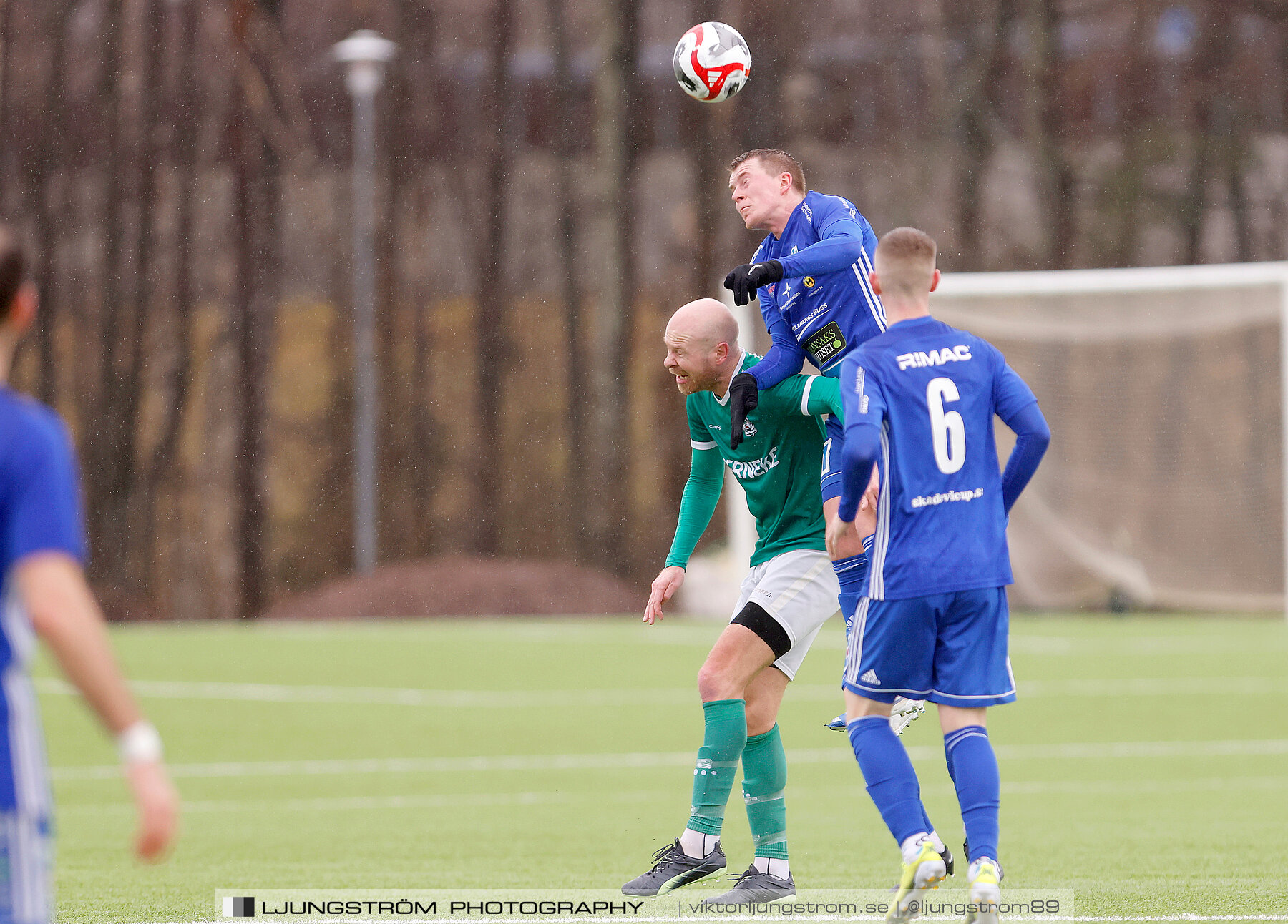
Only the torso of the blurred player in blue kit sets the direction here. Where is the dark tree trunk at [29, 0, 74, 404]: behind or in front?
in front

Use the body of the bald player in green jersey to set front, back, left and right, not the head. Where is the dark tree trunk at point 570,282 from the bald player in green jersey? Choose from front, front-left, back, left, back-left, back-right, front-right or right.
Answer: back-right

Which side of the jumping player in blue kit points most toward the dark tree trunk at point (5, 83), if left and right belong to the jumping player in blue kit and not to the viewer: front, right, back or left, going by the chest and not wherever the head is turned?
right

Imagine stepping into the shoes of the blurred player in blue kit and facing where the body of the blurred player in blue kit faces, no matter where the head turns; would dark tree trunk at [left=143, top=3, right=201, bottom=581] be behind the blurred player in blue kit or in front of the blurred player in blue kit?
in front

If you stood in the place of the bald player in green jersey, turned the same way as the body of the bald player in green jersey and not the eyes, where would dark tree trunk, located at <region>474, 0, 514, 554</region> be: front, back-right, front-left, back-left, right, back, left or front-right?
back-right

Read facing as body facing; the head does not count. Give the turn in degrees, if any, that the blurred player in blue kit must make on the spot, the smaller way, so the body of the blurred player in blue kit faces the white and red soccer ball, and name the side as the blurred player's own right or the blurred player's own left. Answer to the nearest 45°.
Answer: approximately 45° to the blurred player's own right

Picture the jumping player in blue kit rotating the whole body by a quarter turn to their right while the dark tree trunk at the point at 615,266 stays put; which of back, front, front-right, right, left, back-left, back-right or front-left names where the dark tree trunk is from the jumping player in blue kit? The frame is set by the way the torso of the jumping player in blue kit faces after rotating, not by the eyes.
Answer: front-right

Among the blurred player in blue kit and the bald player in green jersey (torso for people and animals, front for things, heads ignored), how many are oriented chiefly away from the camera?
1

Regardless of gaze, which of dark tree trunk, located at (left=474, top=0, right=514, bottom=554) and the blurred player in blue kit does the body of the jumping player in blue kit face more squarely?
the blurred player in blue kit

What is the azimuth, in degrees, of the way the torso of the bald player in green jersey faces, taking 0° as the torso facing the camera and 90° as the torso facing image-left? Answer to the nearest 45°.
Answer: approximately 45°

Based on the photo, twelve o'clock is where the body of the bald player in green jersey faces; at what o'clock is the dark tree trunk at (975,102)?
The dark tree trunk is roughly at 5 o'clock from the bald player in green jersey.

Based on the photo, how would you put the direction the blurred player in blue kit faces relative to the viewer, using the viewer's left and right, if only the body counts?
facing away from the viewer

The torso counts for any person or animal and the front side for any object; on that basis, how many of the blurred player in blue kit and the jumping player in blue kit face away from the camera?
1

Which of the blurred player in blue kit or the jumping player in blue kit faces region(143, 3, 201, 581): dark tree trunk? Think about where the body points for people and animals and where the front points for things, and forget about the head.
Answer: the blurred player in blue kit

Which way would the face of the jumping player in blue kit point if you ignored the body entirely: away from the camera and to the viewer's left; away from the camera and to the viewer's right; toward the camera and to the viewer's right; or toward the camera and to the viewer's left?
toward the camera and to the viewer's left
